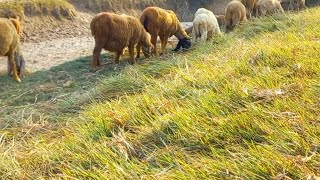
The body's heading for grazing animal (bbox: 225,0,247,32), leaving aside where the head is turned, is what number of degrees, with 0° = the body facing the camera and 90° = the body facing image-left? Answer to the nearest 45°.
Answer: approximately 225°

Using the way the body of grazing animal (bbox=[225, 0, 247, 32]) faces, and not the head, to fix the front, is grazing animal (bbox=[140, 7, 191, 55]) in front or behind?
behind

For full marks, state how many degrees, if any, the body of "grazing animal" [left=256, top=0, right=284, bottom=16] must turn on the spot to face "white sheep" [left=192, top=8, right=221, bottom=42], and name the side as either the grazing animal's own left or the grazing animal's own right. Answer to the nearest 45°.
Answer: approximately 135° to the grazing animal's own right

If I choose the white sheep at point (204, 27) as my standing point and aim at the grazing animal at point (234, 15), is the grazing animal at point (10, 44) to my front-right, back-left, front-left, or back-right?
back-left

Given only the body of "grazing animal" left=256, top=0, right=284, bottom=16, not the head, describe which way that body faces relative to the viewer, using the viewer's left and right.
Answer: facing to the right of the viewer

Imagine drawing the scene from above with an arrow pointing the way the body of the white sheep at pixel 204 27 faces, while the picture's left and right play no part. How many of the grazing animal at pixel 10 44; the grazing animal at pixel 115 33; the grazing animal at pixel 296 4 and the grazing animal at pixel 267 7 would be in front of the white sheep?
2

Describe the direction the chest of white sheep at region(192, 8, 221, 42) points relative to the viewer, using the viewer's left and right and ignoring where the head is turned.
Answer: facing away from the viewer and to the right of the viewer
